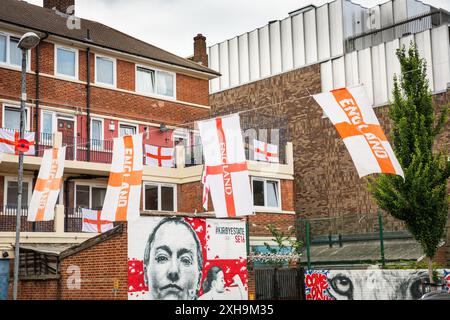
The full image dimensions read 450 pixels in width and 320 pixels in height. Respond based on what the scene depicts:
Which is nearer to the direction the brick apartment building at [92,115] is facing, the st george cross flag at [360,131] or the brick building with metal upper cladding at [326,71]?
the st george cross flag

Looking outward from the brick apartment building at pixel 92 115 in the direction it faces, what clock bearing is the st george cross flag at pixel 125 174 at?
The st george cross flag is roughly at 1 o'clock from the brick apartment building.

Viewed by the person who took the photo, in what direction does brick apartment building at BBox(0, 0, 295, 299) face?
facing the viewer and to the right of the viewer

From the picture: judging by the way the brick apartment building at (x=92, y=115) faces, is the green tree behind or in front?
in front
